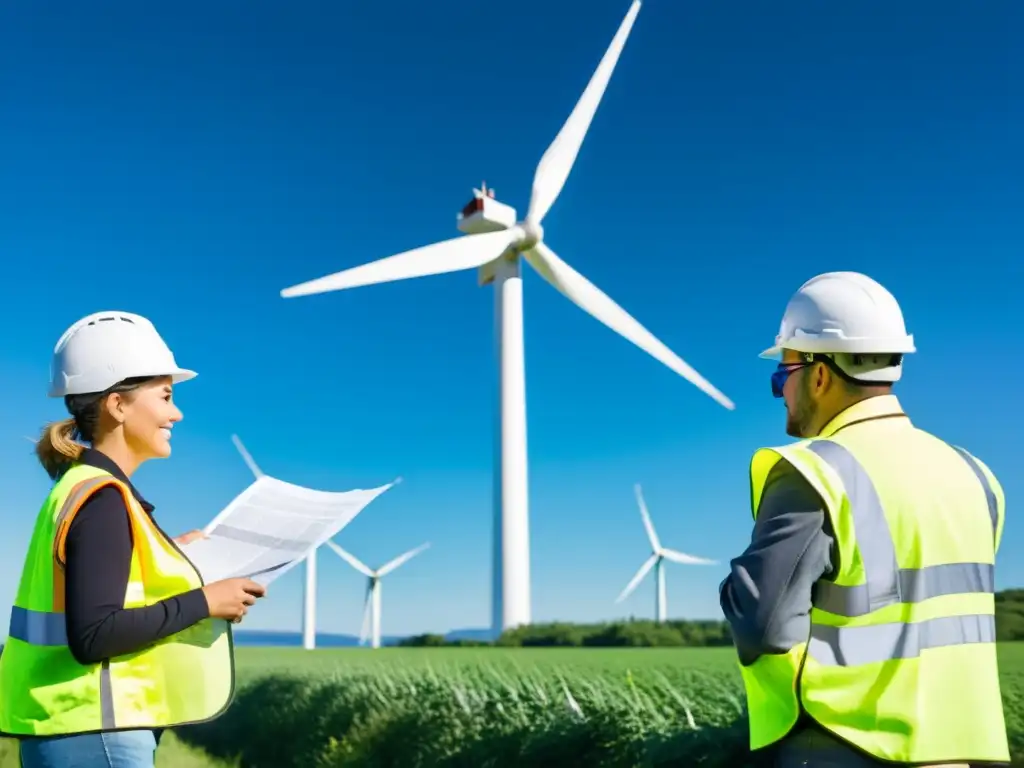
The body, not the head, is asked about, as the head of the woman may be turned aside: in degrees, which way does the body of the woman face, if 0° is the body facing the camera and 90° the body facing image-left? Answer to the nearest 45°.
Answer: approximately 270°

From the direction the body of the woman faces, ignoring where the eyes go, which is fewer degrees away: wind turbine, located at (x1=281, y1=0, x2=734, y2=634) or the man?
the man

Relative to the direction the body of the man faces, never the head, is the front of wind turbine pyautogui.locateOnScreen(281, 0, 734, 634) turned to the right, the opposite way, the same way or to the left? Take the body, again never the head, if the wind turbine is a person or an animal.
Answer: the opposite way

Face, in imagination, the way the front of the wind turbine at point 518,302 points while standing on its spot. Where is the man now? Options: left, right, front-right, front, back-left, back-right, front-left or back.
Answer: front-right

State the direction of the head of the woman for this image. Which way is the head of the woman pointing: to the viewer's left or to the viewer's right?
to the viewer's right

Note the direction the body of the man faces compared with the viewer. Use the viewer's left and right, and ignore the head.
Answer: facing away from the viewer and to the left of the viewer

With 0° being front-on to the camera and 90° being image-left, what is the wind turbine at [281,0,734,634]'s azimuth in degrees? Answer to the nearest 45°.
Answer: approximately 315°

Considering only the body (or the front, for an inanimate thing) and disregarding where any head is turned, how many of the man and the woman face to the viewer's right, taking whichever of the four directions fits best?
1

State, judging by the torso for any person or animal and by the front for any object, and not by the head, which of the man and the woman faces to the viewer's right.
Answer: the woman

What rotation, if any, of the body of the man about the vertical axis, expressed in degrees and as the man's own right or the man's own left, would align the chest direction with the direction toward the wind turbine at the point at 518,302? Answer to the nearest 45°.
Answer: approximately 45° to the man's own right

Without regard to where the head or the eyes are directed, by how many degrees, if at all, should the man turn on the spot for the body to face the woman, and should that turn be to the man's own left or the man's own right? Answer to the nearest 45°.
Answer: approximately 45° to the man's own left
